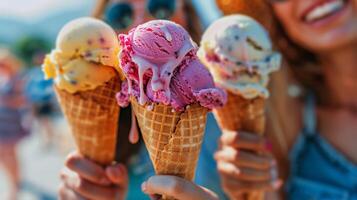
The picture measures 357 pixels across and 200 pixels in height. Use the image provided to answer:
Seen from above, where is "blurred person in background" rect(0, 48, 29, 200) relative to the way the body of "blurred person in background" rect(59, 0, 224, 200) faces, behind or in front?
behind

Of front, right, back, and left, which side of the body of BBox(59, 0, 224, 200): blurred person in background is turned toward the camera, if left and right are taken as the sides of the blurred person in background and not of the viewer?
front

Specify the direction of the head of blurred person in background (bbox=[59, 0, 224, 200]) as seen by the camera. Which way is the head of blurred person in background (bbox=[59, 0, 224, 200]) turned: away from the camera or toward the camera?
toward the camera
